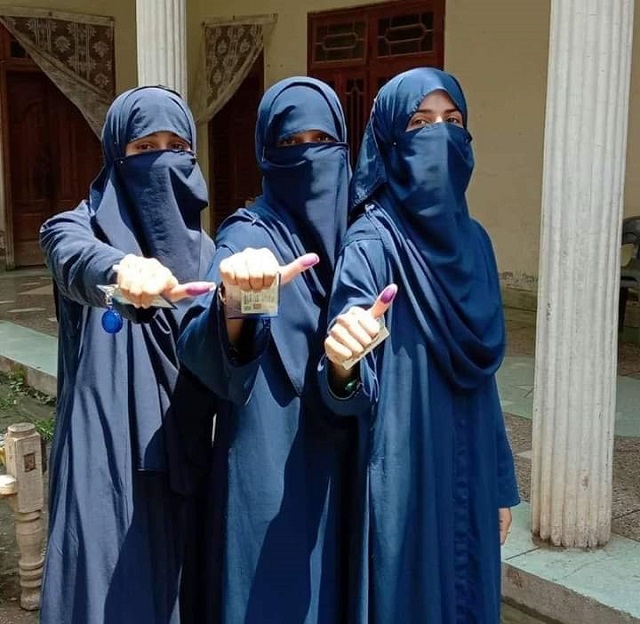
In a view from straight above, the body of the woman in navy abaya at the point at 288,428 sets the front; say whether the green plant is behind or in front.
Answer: behind

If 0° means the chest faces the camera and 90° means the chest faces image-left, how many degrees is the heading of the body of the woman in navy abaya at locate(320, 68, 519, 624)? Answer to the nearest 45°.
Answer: approximately 315°

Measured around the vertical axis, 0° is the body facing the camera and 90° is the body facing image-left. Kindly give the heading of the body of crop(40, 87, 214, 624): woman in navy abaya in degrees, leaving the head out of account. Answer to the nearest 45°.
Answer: approximately 315°

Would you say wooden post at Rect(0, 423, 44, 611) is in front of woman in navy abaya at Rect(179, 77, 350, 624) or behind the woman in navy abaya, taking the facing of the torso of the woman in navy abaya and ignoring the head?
behind

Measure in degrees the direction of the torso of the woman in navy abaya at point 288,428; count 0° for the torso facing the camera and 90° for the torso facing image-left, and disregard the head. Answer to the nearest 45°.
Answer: approximately 315°

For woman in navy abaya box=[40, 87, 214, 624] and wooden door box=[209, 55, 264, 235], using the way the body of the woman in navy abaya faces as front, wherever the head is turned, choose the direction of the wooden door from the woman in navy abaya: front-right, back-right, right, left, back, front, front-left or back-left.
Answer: back-left

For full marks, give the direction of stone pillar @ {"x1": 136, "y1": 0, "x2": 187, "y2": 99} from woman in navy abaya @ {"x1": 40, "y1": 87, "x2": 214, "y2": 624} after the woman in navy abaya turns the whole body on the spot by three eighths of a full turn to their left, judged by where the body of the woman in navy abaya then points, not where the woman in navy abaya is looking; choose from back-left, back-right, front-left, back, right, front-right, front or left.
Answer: front

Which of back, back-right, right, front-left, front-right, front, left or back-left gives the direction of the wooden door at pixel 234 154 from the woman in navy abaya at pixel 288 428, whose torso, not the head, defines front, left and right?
back-left
